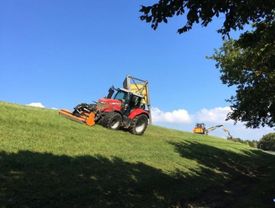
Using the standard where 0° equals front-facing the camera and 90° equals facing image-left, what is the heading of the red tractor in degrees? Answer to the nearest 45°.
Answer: approximately 45°

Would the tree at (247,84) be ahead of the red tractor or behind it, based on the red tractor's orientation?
behind
